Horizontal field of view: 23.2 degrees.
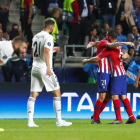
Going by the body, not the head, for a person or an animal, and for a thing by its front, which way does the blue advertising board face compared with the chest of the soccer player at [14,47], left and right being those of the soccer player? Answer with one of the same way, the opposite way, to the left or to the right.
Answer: to the right

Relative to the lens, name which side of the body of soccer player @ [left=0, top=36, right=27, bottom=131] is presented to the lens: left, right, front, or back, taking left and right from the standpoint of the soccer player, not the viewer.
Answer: right

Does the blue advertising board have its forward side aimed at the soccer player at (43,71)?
yes

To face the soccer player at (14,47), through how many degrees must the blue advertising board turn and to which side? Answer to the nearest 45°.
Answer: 0° — it already faces them

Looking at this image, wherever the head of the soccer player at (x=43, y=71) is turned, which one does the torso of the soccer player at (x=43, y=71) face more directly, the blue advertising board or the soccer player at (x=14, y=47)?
the blue advertising board

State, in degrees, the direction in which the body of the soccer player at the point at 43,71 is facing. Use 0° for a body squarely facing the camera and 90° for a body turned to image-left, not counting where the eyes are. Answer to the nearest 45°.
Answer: approximately 225°

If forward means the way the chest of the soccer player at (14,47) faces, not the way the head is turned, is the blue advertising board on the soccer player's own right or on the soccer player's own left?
on the soccer player's own left

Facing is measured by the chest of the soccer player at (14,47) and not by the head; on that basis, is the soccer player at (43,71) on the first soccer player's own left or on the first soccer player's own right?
on the first soccer player's own left
